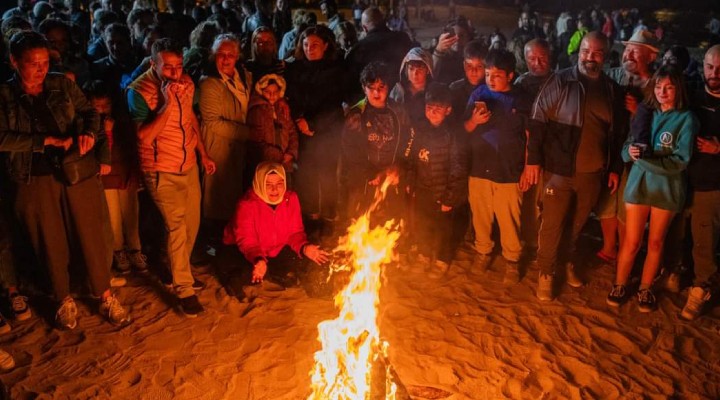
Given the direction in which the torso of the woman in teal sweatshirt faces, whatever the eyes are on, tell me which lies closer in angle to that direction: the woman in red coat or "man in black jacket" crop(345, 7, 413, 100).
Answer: the woman in red coat

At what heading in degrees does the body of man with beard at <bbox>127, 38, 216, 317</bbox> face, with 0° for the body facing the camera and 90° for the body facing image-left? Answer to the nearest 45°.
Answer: approximately 315°

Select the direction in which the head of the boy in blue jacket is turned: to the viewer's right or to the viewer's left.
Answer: to the viewer's left

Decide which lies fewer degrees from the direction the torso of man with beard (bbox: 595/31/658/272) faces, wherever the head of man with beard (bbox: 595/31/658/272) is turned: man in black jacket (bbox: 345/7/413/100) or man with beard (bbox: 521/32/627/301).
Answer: the man with beard

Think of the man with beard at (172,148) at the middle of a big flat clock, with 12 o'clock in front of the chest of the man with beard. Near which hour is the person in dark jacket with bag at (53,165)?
The person in dark jacket with bag is roughly at 4 o'clock from the man with beard.

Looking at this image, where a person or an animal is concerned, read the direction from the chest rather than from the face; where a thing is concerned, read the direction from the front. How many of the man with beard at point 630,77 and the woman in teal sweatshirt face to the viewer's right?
0

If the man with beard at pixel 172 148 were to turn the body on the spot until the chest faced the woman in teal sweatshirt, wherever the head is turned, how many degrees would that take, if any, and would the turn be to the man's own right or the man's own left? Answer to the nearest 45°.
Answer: approximately 45° to the man's own left

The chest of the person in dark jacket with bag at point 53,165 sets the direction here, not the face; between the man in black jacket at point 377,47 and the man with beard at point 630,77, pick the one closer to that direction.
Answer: the man with beard

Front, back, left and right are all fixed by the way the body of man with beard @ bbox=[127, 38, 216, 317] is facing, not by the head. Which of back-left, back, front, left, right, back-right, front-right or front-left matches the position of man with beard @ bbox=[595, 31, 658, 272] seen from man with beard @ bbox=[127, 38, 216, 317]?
front-left

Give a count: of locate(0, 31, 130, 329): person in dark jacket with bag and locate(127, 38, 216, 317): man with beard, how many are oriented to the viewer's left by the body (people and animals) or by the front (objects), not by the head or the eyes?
0

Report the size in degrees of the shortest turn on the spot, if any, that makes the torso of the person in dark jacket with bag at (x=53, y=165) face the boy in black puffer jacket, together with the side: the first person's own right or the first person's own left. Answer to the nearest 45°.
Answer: approximately 45° to the first person's own left
